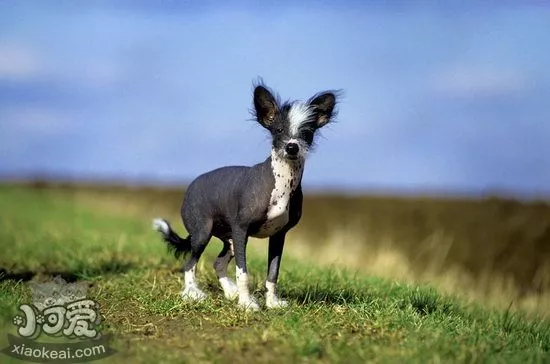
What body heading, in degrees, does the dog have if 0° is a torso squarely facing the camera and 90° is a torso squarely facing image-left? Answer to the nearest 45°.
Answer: approximately 315°
